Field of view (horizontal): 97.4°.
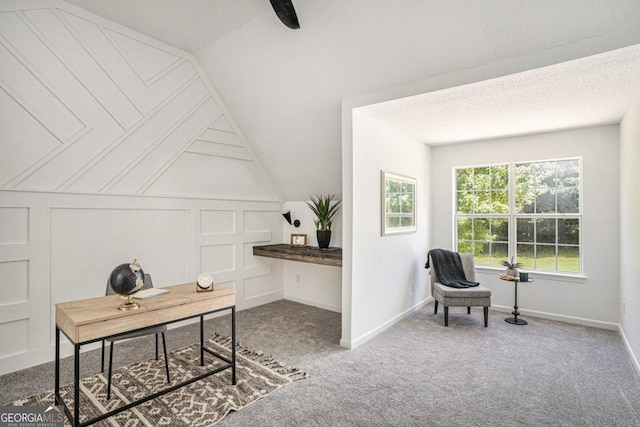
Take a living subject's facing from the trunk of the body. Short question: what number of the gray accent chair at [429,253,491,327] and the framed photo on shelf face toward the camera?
2

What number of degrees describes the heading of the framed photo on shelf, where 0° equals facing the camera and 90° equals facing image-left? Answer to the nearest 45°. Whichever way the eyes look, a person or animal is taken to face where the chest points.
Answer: approximately 0°

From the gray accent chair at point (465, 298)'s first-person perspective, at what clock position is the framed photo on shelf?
The framed photo on shelf is roughly at 3 o'clock from the gray accent chair.

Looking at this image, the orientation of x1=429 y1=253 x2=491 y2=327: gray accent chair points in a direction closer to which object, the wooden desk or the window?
the wooden desk

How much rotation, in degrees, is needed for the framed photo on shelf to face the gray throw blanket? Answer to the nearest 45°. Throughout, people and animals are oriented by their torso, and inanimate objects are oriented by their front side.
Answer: approximately 90° to its left

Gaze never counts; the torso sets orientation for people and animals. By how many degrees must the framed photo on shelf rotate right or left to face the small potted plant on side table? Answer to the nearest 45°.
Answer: approximately 90° to its left

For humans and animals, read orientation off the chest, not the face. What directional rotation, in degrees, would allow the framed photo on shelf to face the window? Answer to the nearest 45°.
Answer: approximately 90° to its left

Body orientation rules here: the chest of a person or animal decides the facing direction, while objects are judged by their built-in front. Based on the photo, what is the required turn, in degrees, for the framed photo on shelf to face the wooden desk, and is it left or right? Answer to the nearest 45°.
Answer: approximately 45° to its right

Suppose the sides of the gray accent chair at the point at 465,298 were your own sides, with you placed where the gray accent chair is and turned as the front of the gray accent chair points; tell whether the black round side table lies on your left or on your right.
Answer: on your left
